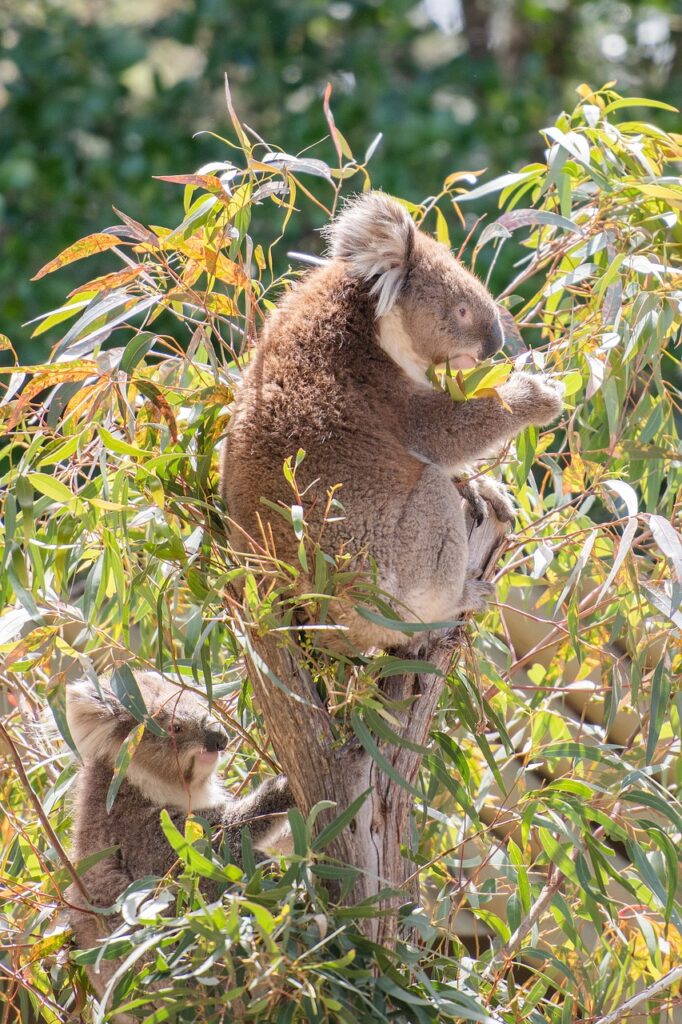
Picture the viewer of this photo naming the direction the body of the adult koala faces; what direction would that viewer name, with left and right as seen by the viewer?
facing to the right of the viewer
